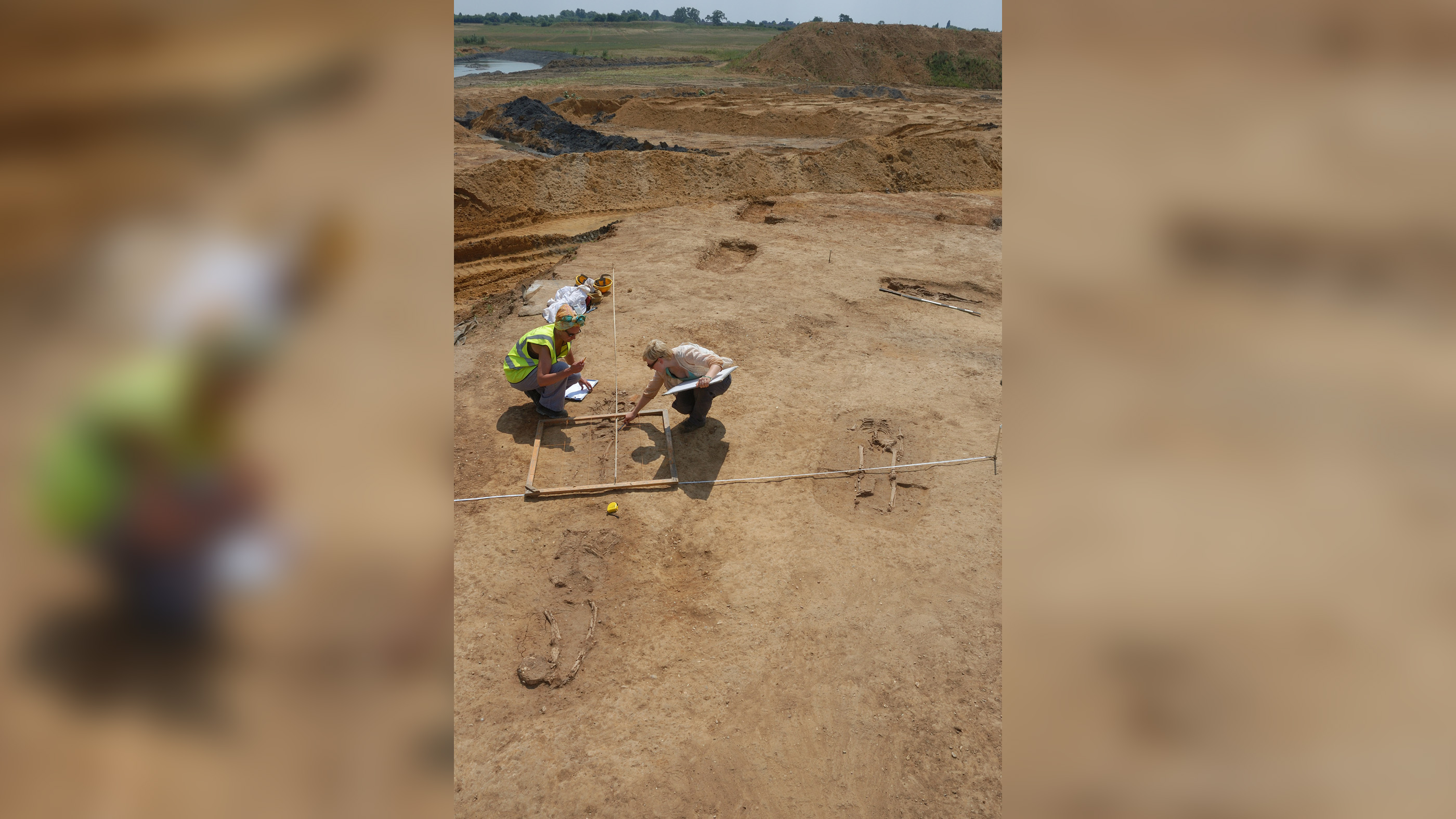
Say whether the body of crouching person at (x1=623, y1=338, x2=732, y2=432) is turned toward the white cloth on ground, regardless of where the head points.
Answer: no

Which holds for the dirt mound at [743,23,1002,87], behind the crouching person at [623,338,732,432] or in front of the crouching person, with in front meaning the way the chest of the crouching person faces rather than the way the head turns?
behind

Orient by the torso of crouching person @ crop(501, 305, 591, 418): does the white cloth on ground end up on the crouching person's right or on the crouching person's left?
on the crouching person's left

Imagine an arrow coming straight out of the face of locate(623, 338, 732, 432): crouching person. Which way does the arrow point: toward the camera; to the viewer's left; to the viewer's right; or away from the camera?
to the viewer's left

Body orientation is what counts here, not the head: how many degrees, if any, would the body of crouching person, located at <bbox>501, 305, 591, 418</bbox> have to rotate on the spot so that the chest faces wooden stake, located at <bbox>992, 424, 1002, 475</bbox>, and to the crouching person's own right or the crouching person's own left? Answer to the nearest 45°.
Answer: approximately 45° to the crouching person's own left

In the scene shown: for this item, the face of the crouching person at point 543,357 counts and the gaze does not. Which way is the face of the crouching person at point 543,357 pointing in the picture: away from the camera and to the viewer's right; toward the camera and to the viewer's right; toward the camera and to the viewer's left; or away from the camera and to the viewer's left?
toward the camera and to the viewer's right

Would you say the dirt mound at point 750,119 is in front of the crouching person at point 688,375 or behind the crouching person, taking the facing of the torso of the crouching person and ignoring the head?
behind

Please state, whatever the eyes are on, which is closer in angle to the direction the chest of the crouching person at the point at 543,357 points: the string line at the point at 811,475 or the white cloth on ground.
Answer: the string line

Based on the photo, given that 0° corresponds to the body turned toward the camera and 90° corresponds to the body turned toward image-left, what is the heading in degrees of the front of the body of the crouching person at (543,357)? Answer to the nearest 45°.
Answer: approximately 315°

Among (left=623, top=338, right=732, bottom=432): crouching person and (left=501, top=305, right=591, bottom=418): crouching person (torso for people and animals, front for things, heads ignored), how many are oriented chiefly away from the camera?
0

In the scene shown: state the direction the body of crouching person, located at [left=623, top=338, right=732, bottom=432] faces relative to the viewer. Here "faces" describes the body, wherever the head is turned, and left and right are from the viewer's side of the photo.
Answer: facing the viewer and to the left of the viewer
